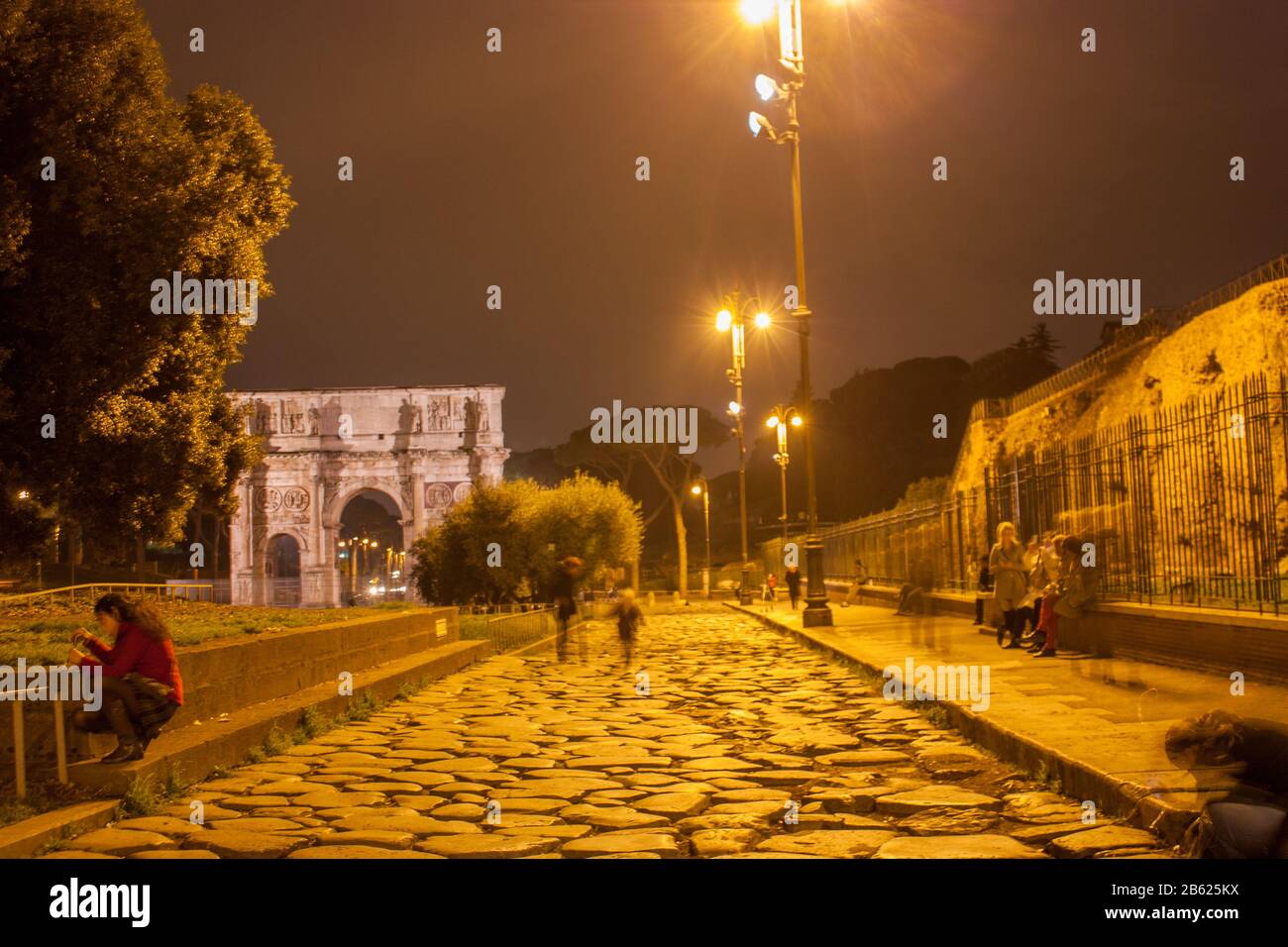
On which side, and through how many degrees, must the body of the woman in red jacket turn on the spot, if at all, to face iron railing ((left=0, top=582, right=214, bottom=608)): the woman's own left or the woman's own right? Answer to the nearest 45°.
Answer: approximately 90° to the woman's own right

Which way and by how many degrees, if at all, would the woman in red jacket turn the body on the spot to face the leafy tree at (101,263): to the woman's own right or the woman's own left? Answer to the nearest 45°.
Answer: approximately 90° to the woman's own right

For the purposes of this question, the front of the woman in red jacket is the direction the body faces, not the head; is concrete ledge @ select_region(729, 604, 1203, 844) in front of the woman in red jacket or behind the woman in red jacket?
behind

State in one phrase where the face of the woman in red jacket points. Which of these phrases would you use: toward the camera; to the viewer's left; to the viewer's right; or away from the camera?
to the viewer's left

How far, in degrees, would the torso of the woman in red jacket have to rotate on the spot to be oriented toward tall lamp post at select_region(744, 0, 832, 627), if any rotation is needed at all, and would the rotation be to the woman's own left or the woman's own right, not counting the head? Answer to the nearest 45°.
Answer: approximately 135° to the woman's own right

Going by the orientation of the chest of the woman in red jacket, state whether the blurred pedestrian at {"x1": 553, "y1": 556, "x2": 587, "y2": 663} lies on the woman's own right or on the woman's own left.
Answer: on the woman's own right

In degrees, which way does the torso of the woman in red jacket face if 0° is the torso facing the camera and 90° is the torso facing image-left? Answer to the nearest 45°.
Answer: approximately 90°

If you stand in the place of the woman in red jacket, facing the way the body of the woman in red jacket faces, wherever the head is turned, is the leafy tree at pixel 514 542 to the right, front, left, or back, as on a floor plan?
right

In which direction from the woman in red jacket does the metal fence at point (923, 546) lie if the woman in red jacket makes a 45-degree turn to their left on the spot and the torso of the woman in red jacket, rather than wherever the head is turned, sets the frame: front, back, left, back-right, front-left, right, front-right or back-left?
back
